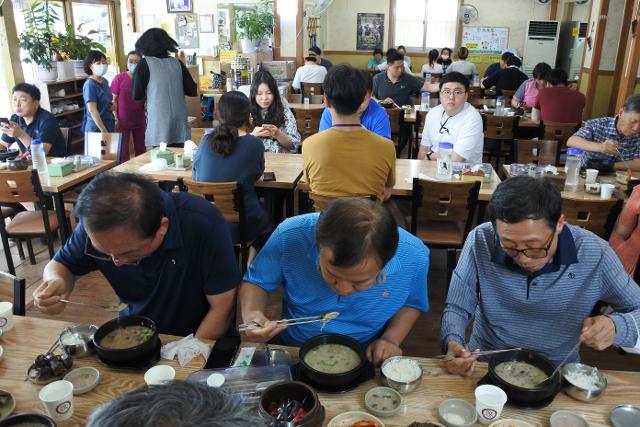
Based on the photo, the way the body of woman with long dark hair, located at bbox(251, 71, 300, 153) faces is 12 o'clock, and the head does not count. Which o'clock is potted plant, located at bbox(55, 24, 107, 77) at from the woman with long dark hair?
The potted plant is roughly at 3 o'clock from the woman with long dark hair.

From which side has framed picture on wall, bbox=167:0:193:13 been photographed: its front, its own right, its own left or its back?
front

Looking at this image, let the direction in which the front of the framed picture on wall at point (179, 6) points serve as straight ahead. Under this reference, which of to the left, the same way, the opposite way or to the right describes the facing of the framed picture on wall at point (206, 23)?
the same way

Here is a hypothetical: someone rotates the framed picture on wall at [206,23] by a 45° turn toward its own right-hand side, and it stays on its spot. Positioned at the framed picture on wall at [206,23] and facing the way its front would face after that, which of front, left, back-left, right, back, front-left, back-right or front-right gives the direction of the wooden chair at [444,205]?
front-left

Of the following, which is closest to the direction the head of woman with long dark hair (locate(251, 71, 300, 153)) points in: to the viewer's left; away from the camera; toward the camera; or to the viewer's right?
toward the camera

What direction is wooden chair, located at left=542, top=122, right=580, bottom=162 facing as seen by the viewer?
away from the camera

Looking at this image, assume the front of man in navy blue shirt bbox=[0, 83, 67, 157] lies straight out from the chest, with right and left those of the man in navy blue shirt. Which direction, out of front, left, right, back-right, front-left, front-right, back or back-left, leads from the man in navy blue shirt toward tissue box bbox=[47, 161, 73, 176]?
front-left

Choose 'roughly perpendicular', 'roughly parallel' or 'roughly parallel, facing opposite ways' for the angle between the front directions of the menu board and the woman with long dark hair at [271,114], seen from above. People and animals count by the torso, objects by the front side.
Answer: roughly parallel

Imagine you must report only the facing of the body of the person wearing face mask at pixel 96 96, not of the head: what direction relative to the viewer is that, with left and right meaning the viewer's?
facing the viewer and to the right of the viewer

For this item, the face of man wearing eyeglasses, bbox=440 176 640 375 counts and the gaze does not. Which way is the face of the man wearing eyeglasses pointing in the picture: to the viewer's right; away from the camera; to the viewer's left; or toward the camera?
toward the camera

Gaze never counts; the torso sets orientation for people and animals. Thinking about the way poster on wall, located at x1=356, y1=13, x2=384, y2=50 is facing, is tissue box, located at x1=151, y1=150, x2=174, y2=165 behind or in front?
in front

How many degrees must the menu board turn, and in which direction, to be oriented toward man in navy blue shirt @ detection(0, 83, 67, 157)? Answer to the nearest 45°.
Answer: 0° — it already faces them

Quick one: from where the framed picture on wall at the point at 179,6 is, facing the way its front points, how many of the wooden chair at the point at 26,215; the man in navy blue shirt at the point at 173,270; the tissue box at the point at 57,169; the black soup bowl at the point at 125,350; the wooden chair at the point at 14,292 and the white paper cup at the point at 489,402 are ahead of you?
6

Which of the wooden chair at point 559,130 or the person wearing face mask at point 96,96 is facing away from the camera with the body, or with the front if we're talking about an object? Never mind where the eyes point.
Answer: the wooden chair

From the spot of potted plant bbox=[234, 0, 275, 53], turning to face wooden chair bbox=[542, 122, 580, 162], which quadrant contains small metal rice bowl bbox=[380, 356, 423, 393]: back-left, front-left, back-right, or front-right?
front-right

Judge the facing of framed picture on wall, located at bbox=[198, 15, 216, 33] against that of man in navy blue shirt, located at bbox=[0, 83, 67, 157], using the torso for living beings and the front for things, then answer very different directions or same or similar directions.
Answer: same or similar directions

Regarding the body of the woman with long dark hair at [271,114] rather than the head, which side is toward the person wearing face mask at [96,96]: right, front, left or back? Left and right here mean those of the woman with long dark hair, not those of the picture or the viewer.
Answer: right

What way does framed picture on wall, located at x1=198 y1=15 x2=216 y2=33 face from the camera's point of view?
toward the camera

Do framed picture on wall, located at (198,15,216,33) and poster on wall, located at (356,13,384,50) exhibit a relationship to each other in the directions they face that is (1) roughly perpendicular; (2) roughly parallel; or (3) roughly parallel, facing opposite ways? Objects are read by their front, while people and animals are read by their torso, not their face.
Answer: roughly parallel
